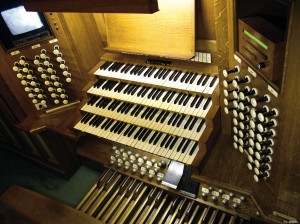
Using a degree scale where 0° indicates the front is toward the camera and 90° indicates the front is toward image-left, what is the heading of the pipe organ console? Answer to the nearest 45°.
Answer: approximately 45°
